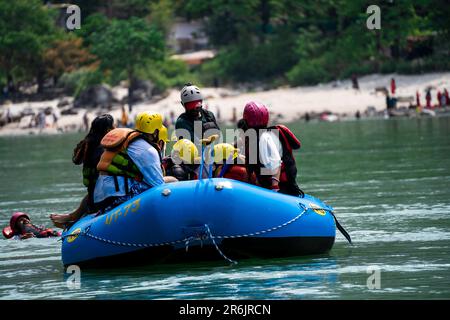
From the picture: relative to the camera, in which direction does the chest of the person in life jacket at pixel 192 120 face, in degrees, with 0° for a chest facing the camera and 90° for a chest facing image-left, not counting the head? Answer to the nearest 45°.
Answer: approximately 0°

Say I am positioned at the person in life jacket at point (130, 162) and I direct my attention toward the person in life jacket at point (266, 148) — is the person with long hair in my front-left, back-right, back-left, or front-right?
back-left

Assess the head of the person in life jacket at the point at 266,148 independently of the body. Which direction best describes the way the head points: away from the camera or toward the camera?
away from the camera

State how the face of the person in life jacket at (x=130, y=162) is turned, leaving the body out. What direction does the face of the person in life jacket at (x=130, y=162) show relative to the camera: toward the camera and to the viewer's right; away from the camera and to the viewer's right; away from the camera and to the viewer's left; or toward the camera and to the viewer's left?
away from the camera and to the viewer's right

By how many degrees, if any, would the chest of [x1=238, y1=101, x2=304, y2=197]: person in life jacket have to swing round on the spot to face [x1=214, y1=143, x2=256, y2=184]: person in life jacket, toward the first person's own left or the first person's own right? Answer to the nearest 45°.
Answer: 0° — they already face them

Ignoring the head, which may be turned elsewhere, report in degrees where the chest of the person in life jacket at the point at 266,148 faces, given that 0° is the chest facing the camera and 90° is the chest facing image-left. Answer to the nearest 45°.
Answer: approximately 90°
